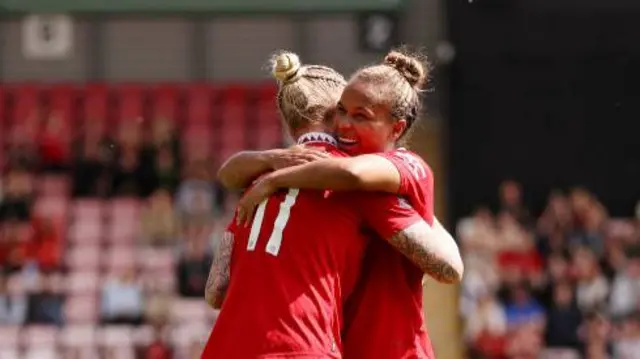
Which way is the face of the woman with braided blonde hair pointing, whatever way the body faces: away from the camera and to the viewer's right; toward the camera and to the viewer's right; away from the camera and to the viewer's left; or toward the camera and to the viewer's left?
away from the camera and to the viewer's right

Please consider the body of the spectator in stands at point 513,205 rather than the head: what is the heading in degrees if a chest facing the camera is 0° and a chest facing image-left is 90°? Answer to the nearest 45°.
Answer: approximately 0°

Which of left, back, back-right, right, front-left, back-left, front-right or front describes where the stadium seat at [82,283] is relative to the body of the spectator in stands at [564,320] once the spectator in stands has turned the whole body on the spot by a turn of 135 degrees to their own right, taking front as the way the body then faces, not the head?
front-left

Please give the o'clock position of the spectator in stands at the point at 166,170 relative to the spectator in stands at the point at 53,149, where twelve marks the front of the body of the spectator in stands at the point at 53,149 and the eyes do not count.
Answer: the spectator in stands at the point at 166,170 is roughly at 10 o'clock from the spectator in stands at the point at 53,149.
